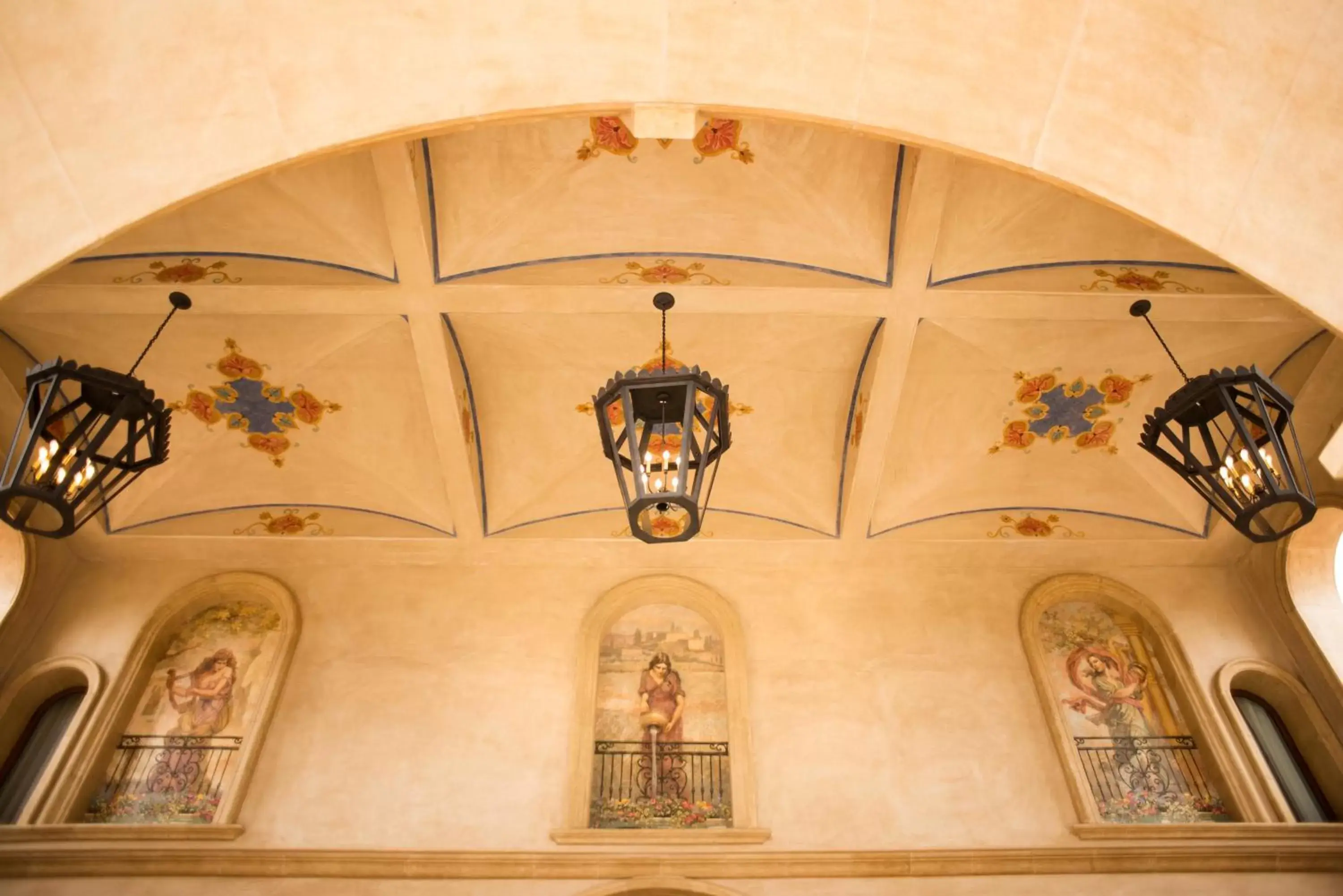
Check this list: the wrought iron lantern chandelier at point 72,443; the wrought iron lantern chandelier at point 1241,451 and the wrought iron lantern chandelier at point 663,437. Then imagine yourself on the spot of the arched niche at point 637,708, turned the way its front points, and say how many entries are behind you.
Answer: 0

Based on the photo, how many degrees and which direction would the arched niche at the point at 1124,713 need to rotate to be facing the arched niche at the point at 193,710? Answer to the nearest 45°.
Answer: approximately 45° to its right

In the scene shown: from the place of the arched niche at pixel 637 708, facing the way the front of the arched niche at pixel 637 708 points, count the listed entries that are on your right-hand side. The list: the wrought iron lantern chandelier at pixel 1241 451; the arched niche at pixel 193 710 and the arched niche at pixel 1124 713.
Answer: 1

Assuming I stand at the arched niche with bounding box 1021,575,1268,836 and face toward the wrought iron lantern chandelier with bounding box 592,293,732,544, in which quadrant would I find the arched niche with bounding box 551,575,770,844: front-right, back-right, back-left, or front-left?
front-right

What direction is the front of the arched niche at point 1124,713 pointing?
toward the camera

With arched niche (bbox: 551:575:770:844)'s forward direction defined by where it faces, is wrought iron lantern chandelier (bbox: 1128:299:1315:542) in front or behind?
in front

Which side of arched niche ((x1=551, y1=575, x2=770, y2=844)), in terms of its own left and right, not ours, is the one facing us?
front

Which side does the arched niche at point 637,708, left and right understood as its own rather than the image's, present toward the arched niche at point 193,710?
right

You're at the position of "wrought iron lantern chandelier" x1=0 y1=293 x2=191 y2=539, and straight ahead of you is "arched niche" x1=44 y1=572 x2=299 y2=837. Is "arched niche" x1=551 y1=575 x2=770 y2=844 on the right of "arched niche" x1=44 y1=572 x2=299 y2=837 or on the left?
right

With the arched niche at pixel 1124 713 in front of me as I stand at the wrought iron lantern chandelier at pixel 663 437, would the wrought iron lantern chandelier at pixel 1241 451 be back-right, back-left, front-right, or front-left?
front-right

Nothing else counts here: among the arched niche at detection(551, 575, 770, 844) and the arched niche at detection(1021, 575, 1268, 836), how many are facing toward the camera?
2

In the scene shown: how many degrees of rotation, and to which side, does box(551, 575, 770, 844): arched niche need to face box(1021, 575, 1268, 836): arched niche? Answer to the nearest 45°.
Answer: approximately 90° to its left

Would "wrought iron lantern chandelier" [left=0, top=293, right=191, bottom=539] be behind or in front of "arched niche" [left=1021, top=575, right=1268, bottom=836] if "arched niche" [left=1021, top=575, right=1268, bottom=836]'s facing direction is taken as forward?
in front
